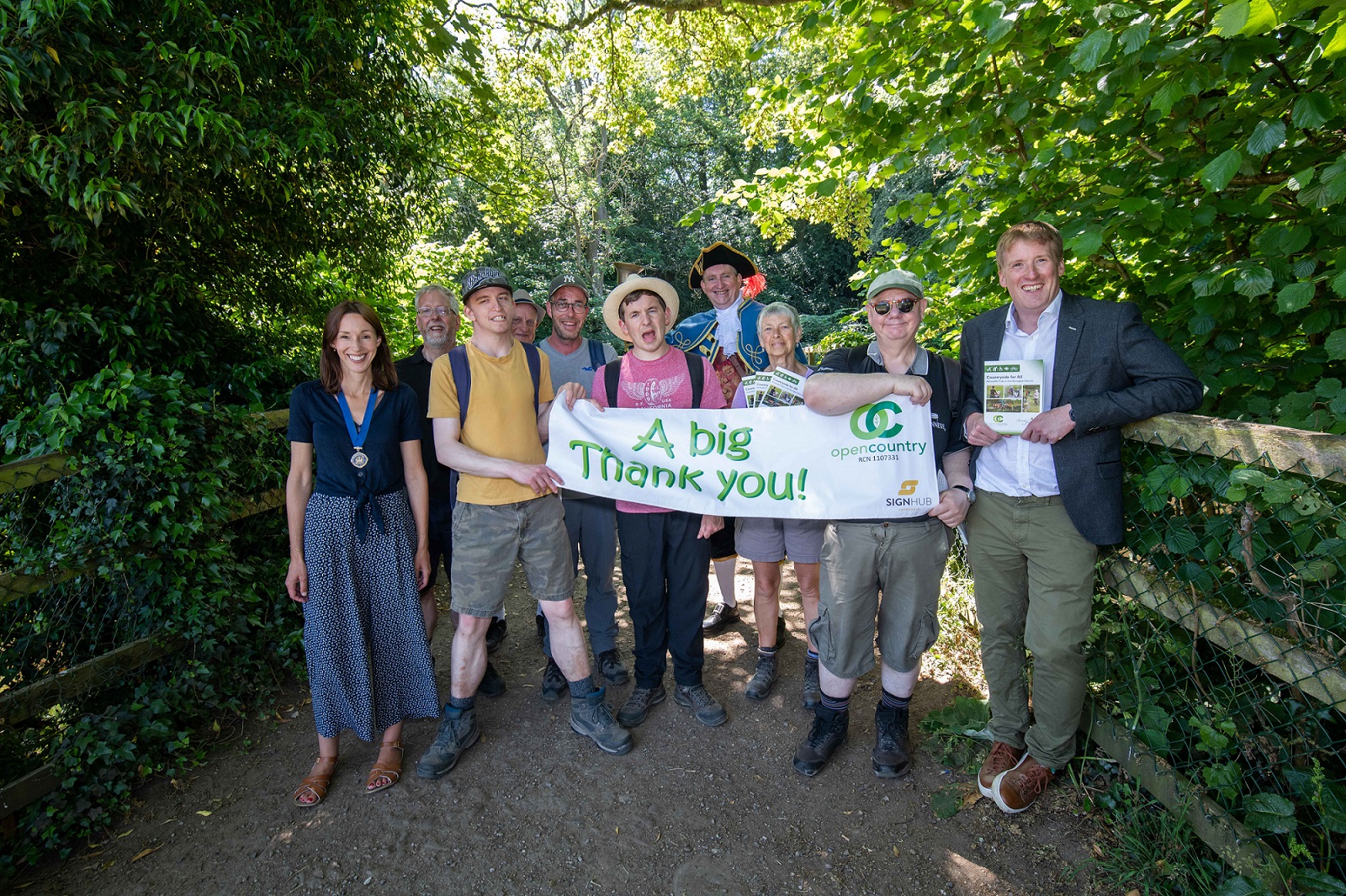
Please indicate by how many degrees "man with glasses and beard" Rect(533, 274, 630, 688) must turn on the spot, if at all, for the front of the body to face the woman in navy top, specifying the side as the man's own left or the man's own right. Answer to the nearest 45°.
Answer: approximately 45° to the man's own right

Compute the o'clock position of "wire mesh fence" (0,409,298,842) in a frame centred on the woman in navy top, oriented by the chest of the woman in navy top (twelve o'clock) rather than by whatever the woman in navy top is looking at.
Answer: The wire mesh fence is roughly at 4 o'clock from the woman in navy top.

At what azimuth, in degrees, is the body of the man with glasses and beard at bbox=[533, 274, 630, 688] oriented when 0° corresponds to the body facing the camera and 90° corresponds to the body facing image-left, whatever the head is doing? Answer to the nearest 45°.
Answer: approximately 0°
